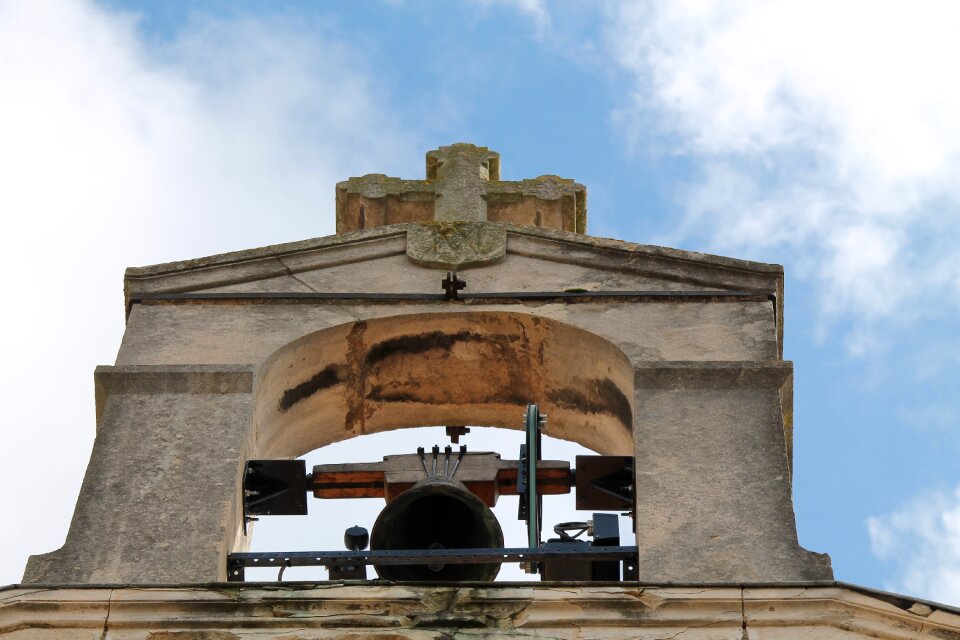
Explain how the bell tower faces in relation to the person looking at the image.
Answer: facing the viewer
